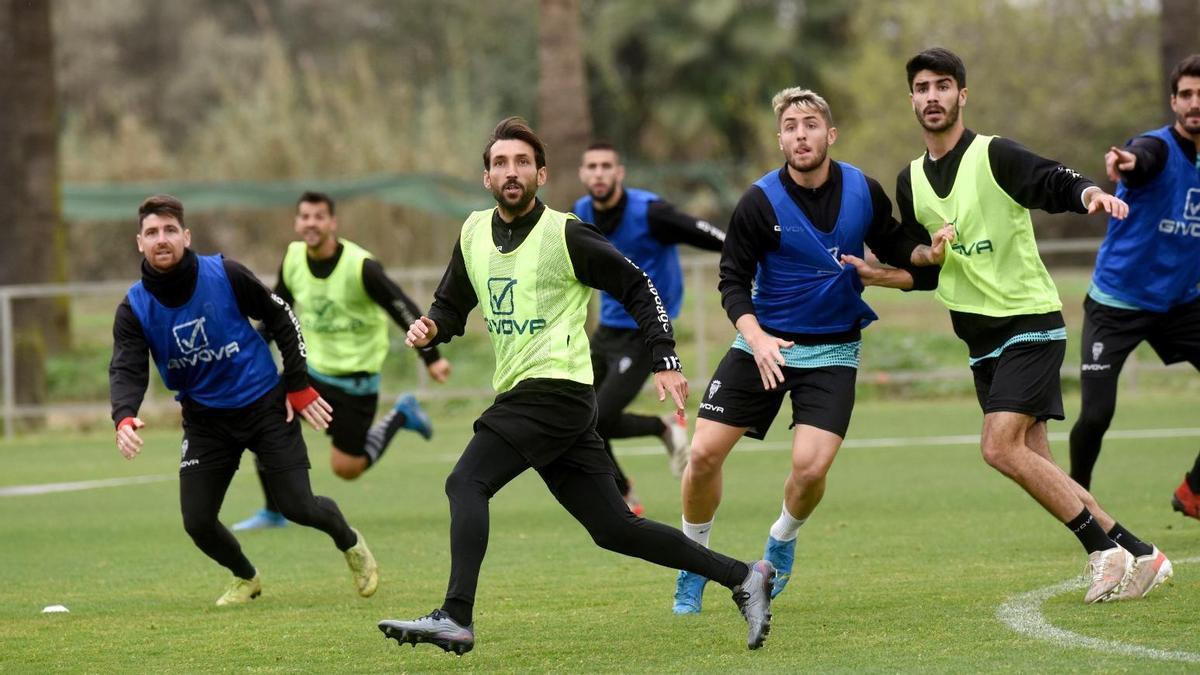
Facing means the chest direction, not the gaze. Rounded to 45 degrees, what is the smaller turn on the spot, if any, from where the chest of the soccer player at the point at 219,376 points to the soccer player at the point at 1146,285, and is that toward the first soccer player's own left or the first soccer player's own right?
approximately 90° to the first soccer player's own left

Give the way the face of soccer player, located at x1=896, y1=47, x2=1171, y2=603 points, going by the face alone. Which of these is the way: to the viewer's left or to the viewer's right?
to the viewer's left

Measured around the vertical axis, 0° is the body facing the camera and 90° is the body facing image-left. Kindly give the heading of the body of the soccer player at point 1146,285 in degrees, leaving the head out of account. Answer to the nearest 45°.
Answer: approximately 0°

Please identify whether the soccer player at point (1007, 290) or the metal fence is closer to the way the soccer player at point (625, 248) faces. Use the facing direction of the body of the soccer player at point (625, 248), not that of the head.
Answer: the soccer player

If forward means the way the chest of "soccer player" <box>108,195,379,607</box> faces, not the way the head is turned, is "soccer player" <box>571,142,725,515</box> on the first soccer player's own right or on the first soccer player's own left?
on the first soccer player's own left

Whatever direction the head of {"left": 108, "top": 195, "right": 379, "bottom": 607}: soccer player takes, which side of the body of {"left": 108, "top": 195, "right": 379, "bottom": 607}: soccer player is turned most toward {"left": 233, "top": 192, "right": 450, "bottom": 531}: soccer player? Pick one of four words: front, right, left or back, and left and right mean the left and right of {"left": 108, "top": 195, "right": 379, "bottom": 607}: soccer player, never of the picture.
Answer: back

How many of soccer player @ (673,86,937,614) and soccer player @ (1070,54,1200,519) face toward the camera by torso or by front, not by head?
2

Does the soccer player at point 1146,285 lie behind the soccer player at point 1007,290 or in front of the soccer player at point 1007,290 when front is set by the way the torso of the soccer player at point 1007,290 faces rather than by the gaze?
behind

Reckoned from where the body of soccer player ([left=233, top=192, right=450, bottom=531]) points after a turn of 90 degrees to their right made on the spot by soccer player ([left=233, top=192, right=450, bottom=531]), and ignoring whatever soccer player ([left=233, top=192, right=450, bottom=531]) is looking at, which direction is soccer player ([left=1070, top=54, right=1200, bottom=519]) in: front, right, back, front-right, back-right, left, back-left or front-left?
back

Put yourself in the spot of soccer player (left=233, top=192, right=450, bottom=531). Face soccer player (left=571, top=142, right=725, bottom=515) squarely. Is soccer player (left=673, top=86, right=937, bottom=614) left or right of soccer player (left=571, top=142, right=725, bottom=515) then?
right

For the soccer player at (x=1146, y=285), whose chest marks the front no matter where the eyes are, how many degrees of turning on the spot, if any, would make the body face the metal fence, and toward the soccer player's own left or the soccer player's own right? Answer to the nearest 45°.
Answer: approximately 135° to the soccer player's own right

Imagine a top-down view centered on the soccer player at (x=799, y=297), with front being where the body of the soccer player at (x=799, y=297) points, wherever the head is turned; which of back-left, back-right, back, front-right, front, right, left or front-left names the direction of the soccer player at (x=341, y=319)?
back-right
